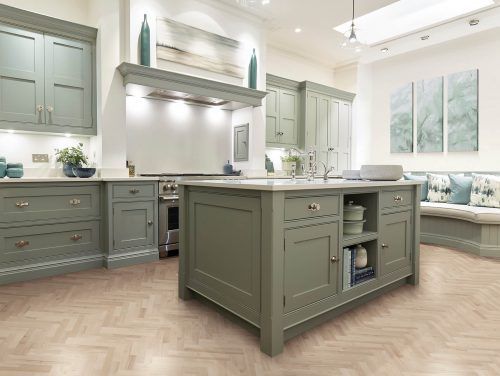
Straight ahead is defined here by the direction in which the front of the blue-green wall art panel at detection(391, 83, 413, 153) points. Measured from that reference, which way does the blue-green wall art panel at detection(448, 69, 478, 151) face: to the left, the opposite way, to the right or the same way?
the same way

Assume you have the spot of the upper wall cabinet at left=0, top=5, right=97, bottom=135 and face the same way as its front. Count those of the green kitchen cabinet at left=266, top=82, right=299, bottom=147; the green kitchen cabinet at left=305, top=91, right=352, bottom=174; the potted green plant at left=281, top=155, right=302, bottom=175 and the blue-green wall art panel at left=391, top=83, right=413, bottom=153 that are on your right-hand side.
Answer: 0

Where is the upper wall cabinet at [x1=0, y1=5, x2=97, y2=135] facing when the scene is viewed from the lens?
facing the viewer and to the right of the viewer

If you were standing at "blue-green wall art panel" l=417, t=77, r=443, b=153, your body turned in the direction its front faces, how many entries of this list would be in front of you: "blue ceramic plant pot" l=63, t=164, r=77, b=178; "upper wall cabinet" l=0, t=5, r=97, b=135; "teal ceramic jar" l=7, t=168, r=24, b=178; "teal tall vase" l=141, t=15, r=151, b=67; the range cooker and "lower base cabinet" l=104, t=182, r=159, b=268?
6

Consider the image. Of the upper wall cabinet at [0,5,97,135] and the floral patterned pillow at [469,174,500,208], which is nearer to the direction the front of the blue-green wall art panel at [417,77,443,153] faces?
the upper wall cabinet

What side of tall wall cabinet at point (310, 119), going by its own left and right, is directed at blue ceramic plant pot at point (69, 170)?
right

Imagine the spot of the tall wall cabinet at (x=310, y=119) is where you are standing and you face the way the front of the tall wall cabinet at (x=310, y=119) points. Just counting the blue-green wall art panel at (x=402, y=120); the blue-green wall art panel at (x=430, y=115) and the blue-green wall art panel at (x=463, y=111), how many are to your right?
0

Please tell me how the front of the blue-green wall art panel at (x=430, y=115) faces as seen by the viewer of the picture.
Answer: facing the viewer and to the left of the viewer

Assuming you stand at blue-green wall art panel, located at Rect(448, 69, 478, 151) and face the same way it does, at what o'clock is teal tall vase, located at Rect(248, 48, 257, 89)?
The teal tall vase is roughly at 12 o'clock from the blue-green wall art panel.

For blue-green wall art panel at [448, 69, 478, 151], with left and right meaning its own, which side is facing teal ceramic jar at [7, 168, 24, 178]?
front

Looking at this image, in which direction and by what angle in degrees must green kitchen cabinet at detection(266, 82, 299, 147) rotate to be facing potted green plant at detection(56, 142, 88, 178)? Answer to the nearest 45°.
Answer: approximately 90° to its right

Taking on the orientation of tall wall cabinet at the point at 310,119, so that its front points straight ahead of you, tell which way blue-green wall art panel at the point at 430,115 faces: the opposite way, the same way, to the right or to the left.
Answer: to the right

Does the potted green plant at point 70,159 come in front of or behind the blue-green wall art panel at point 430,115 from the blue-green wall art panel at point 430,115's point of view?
in front

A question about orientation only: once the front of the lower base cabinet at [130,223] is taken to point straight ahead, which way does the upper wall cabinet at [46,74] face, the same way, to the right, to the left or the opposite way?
the same way

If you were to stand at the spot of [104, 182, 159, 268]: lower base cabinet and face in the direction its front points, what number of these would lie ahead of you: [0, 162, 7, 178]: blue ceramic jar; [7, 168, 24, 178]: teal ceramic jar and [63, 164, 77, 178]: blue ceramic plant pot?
0

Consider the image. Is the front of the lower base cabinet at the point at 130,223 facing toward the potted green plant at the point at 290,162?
no
